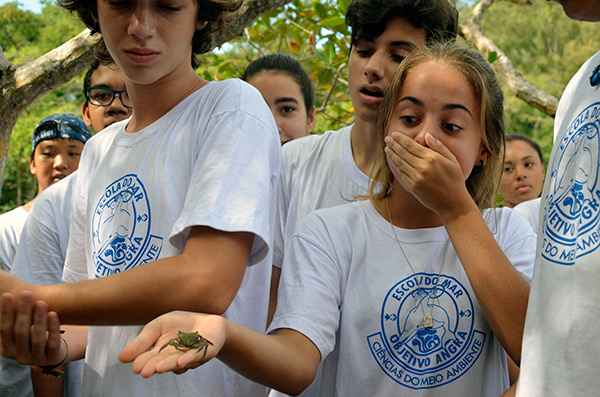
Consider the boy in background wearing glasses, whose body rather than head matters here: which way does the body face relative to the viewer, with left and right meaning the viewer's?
facing the viewer and to the right of the viewer
